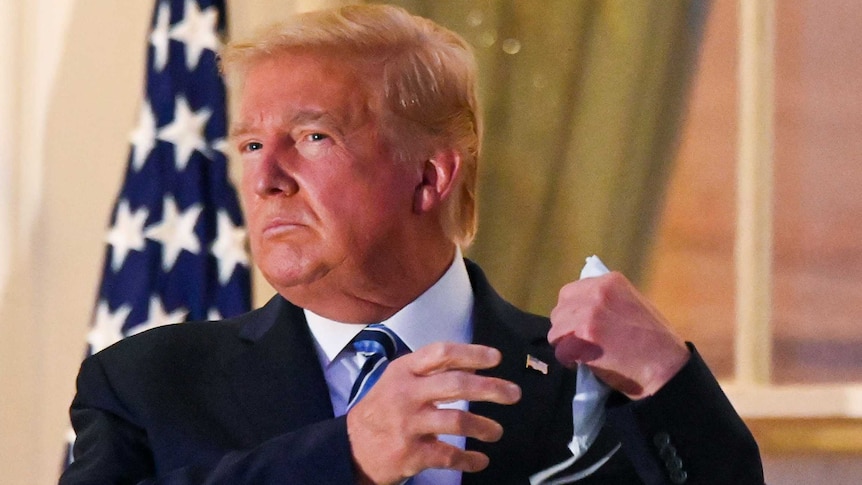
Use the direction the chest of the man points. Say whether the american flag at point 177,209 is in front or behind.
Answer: behind

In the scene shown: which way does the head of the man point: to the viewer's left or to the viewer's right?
to the viewer's left
